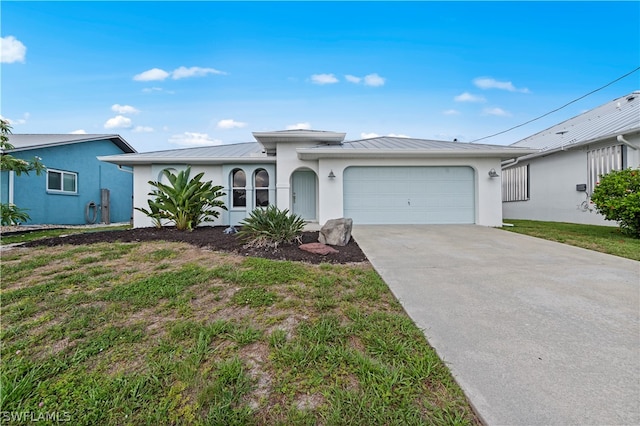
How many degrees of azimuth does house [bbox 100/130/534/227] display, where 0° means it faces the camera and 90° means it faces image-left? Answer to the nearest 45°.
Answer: approximately 0°

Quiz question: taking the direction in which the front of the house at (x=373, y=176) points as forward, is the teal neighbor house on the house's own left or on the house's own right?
on the house's own right

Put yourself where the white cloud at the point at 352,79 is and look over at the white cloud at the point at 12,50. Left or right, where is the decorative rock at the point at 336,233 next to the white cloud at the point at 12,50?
left

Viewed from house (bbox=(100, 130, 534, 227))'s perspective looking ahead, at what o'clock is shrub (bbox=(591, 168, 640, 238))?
The shrub is roughly at 10 o'clock from the house.

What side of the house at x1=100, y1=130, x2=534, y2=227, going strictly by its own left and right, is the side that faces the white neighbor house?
left

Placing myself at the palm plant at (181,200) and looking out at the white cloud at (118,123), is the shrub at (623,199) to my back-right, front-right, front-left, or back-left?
back-right

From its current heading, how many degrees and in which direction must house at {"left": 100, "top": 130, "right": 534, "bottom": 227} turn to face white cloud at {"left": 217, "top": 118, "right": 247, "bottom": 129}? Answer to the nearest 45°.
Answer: approximately 135° to its right
